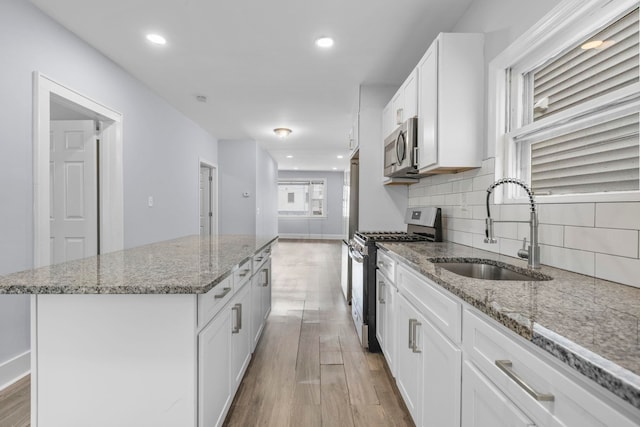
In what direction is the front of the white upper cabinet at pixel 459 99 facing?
to the viewer's left

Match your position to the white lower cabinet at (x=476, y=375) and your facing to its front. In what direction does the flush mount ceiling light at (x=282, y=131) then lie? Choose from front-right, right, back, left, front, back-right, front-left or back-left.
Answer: right

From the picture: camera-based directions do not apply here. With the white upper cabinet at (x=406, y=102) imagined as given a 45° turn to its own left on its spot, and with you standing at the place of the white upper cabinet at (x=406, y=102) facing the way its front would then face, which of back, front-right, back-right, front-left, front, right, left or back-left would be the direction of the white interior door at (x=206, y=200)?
right

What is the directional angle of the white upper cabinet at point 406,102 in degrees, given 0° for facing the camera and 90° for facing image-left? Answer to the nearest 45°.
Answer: approximately 90°

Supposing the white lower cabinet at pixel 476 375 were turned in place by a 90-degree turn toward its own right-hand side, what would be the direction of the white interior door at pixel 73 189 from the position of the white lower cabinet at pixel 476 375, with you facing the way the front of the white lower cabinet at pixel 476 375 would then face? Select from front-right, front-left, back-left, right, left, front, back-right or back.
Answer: front-left

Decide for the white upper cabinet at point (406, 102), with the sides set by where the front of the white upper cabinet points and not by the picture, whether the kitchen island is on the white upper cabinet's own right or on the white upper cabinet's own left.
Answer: on the white upper cabinet's own left

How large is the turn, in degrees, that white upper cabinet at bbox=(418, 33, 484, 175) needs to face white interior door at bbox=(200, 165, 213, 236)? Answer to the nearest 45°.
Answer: approximately 45° to its right

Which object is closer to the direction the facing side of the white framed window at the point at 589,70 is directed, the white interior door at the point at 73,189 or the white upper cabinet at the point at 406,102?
the white interior door

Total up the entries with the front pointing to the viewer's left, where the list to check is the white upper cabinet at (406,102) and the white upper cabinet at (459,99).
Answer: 2

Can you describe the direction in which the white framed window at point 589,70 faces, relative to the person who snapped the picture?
facing the viewer and to the left of the viewer

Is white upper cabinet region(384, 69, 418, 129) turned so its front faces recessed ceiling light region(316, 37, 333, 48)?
yes
